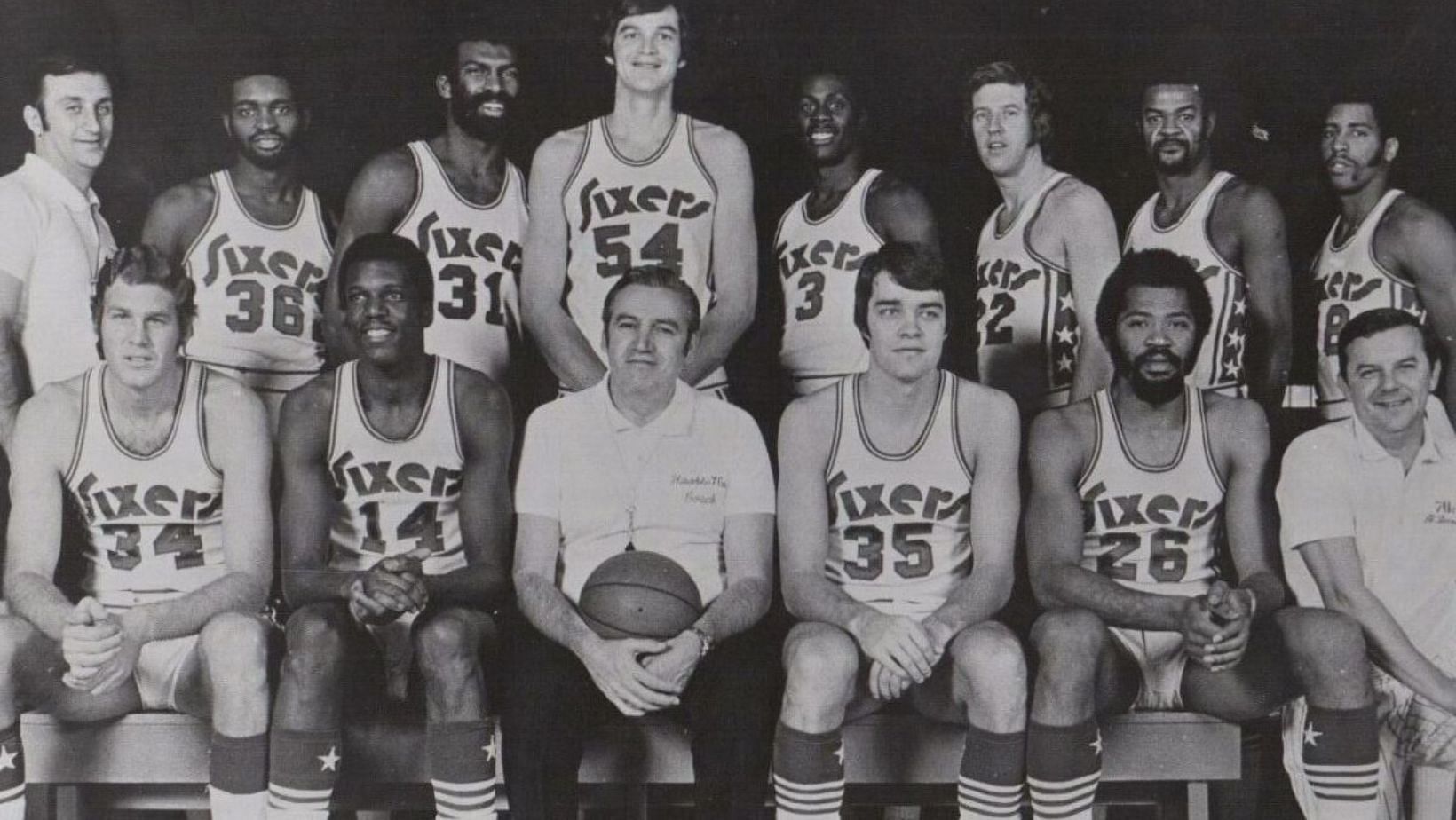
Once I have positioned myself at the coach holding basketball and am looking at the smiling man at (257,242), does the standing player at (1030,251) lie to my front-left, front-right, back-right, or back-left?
back-right

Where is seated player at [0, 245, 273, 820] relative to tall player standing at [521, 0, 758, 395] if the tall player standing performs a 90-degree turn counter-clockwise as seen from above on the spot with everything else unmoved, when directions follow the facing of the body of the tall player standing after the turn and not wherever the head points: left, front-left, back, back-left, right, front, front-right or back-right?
back

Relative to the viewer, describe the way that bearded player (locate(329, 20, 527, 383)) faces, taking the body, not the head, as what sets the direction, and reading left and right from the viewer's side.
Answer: facing the viewer and to the right of the viewer

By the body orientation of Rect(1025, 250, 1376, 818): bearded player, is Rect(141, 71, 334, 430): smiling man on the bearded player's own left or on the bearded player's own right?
on the bearded player's own right

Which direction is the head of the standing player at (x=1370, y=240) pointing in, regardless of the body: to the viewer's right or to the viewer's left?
to the viewer's left

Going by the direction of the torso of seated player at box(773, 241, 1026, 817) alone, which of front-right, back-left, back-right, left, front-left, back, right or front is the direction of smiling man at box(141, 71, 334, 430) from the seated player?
right

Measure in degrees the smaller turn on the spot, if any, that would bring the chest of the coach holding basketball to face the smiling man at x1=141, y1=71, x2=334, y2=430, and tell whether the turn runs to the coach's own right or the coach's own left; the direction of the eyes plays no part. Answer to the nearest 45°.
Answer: approximately 135° to the coach's own right
